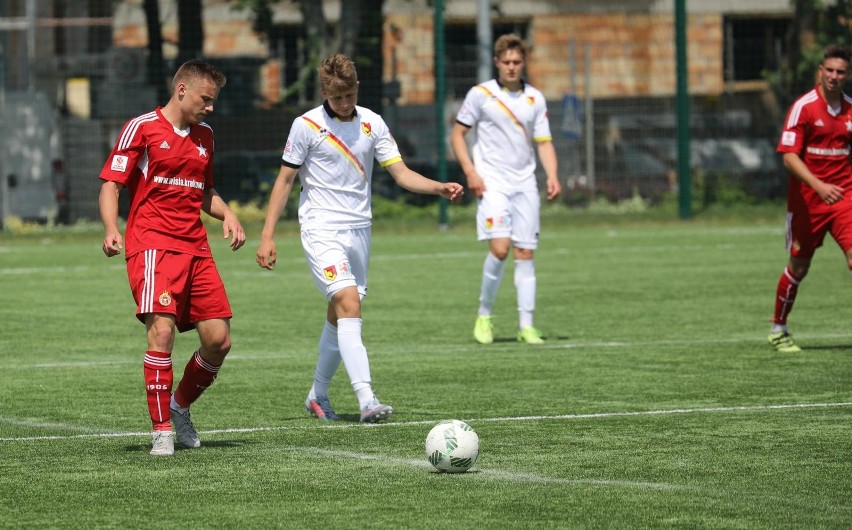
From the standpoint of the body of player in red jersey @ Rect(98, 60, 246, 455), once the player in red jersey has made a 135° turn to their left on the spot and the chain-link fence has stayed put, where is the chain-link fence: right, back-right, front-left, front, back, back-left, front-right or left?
front

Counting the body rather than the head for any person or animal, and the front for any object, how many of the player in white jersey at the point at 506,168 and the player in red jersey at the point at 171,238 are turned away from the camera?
0

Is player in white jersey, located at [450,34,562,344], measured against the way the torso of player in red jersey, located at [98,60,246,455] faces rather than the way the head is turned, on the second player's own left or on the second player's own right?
on the second player's own left

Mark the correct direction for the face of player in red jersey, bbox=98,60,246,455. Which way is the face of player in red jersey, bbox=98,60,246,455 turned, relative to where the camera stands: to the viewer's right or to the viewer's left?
to the viewer's right

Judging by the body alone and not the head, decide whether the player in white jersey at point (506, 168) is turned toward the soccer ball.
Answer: yes

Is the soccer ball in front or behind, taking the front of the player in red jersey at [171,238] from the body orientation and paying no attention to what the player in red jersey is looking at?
in front

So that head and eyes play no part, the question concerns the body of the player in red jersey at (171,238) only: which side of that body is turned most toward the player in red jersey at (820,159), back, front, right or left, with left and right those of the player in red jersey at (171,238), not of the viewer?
left
